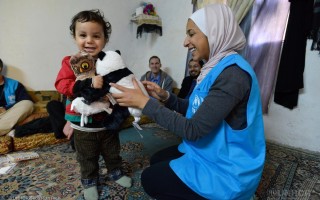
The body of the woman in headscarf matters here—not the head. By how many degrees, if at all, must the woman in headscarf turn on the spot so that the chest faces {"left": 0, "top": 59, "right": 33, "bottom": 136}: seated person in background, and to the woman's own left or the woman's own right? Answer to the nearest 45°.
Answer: approximately 45° to the woman's own right

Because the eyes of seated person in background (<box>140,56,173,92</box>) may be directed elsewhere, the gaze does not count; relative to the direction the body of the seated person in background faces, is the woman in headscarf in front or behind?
in front

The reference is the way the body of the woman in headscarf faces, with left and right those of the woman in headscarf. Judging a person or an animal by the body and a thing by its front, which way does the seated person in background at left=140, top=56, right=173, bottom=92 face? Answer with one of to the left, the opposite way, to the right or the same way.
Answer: to the left

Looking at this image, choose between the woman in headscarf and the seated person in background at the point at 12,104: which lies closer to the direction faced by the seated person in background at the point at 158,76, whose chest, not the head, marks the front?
the woman in headscarf

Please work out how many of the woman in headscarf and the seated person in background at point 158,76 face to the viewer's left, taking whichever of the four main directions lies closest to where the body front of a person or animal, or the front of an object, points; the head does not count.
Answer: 1

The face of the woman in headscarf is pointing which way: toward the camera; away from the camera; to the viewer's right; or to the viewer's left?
to the viewer's left

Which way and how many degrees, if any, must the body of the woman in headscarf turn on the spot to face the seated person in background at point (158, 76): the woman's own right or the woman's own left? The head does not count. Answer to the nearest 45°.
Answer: approximately 90° to the woman's own right

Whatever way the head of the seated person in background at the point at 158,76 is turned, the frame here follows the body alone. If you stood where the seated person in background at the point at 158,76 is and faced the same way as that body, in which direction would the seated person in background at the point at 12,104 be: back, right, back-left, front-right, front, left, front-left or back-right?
front-right

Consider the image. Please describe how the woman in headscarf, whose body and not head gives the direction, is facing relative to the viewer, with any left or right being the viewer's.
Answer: facing to the left of the viewer
